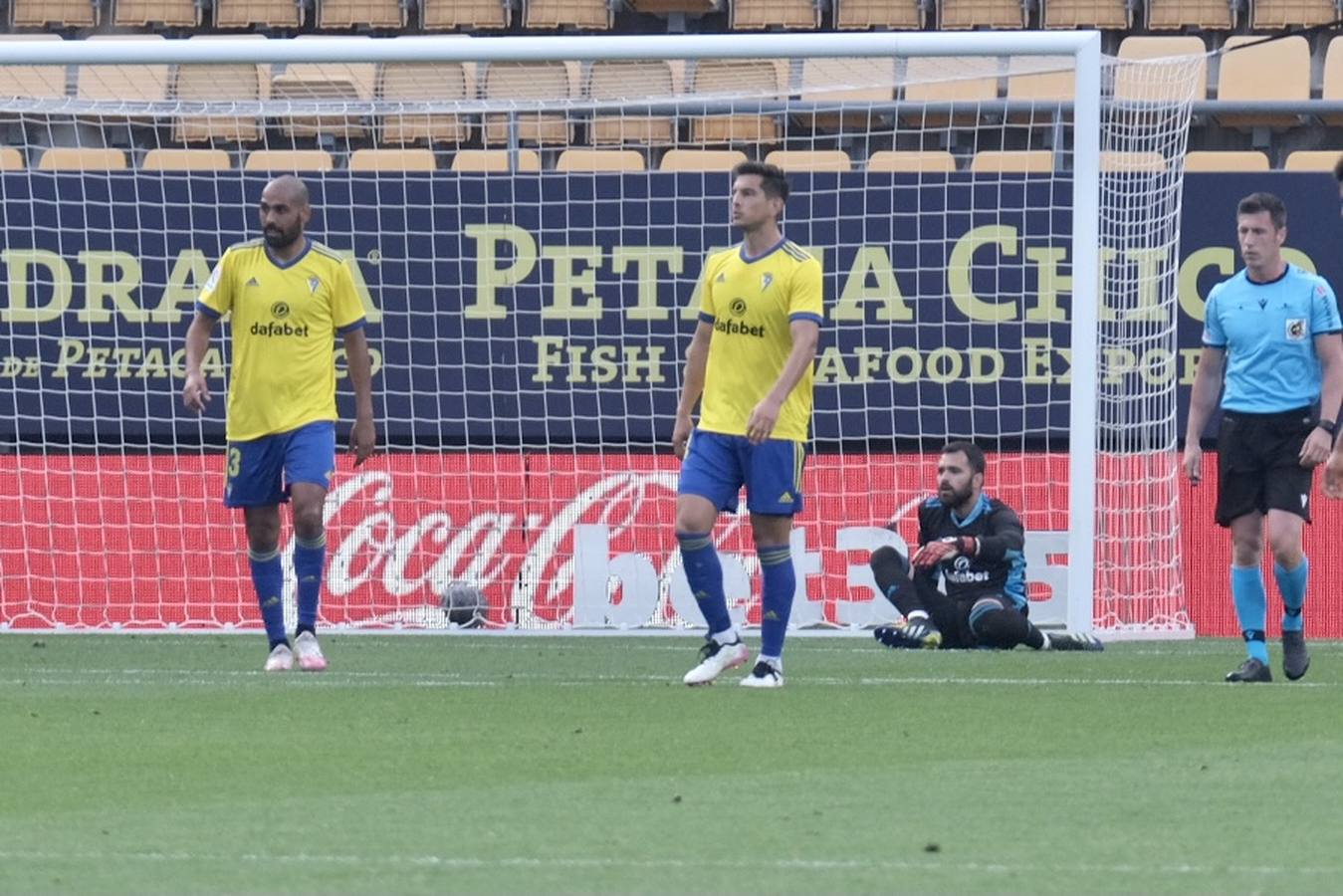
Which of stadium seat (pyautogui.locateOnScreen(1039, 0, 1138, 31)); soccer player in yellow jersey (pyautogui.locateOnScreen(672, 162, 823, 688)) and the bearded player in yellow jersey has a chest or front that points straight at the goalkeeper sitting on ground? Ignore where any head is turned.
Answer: the stadium seat

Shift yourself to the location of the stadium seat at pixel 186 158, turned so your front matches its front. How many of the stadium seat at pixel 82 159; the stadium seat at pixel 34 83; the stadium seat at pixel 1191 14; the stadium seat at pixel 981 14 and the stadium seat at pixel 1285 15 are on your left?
3

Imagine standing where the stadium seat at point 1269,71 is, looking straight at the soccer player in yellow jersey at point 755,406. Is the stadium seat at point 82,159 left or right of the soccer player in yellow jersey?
right

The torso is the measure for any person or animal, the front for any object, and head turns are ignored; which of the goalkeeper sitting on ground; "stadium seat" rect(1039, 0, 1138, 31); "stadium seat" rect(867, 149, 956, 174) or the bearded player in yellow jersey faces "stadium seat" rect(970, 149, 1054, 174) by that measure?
"stadium seat" rect(1039, 0, 1138, 31)

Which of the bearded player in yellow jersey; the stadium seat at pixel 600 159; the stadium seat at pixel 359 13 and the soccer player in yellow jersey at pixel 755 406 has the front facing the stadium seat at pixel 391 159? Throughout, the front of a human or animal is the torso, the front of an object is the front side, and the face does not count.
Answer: the stadium seat at pixel 359 13

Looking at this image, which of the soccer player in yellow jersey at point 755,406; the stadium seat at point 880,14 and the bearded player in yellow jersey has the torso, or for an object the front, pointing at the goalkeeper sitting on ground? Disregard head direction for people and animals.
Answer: the stadium seat

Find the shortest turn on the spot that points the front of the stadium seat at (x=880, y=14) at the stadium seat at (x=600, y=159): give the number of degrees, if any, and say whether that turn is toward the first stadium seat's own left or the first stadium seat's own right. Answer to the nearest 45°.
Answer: approximately 45° to the first stadium seat's own right

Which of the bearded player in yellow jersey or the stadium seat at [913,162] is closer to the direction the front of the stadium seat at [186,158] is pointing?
the bearded player in yellow jersey
